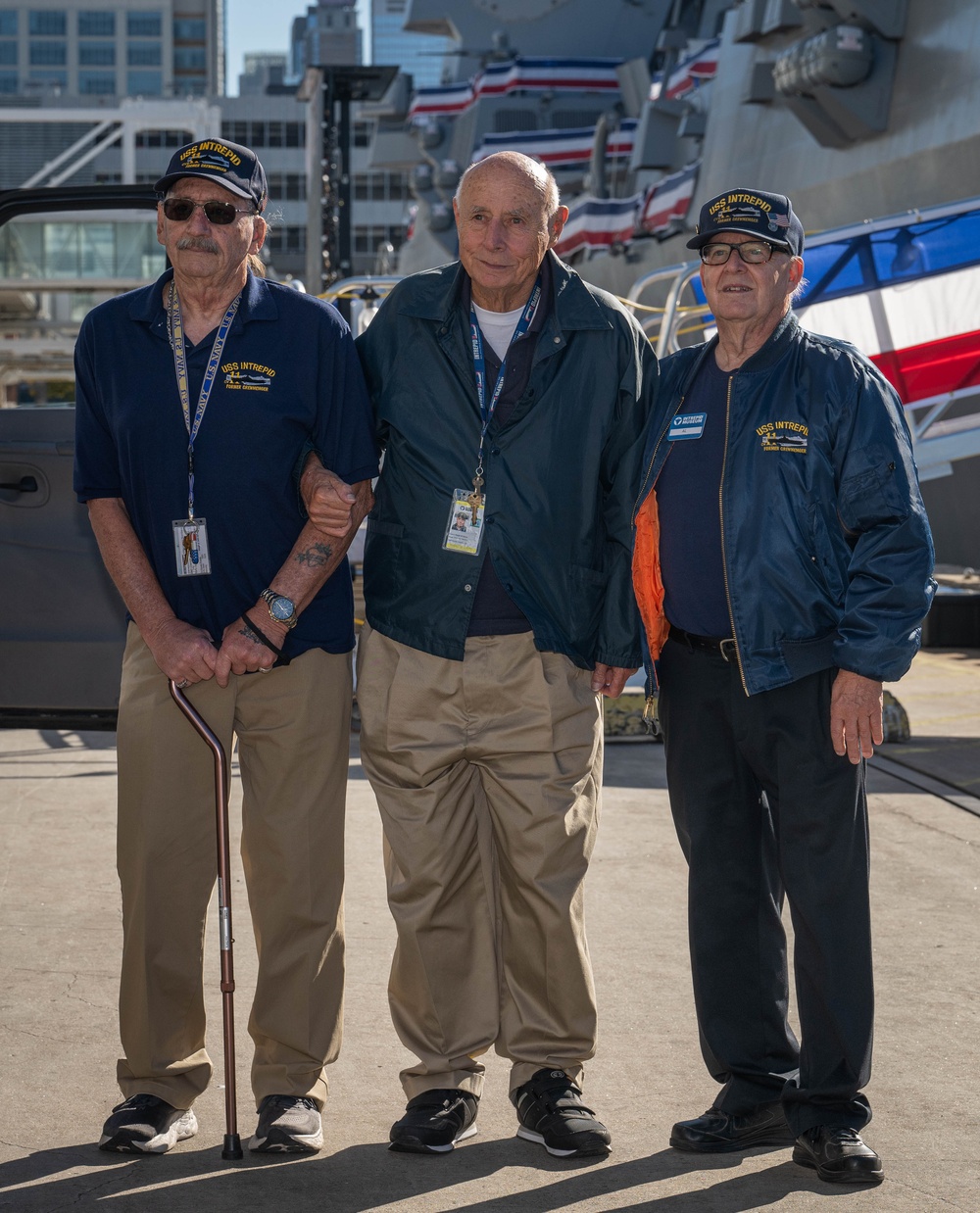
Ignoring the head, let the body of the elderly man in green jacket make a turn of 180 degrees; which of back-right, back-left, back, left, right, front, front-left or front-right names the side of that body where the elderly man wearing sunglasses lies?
left

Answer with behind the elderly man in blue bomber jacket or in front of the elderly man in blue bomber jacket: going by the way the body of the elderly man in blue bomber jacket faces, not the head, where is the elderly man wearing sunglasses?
in front

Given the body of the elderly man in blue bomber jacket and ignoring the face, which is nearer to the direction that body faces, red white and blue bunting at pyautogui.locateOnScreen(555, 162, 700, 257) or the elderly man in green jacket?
the elderly man in green jacket

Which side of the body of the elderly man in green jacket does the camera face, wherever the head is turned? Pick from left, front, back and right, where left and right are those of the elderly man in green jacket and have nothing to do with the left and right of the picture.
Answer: front

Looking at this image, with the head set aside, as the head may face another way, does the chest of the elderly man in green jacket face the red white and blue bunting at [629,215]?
no

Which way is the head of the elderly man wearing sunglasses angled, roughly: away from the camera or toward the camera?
toward the camera

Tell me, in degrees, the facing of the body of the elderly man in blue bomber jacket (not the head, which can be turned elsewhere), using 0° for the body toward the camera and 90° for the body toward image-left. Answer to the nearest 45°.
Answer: approximately 45°

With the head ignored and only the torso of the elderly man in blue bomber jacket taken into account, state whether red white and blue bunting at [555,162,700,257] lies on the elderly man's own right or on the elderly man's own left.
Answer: on the elderly man's own right

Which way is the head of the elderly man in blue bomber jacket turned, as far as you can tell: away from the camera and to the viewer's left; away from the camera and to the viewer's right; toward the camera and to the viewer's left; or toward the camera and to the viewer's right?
toward the camera and to the viewer's left

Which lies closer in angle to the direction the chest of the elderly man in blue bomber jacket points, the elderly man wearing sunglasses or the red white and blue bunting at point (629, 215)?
the elderly man wearing sunglasses

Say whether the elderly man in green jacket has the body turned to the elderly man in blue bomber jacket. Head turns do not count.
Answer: no
